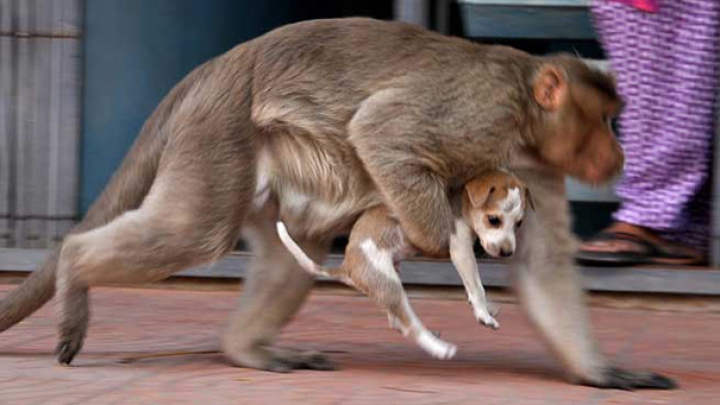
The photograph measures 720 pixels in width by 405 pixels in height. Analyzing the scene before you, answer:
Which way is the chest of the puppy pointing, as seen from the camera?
to the viewer's right

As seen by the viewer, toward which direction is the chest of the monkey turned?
to the viewer's right
